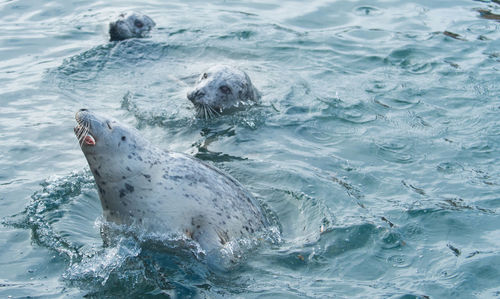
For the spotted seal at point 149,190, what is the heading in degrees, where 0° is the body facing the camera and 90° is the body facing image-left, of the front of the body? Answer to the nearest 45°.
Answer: approximately 90°

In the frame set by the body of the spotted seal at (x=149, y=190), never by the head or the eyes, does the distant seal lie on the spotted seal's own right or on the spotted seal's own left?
on the spotted seal's own right
